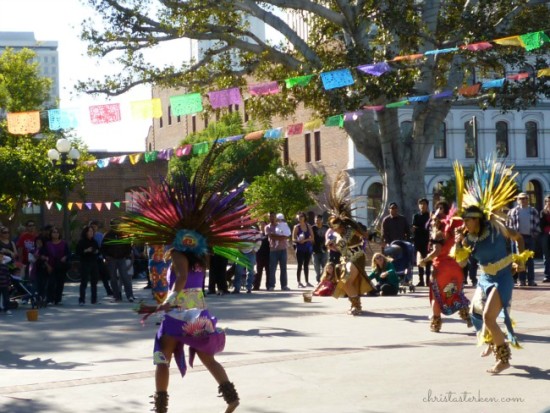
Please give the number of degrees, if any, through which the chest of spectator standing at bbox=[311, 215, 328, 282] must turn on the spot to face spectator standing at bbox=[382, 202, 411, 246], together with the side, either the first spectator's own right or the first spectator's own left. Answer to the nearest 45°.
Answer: approximately 45° to the first spectator's own left

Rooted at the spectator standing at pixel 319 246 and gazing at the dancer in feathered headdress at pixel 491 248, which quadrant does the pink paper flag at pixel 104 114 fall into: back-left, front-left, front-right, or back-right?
back-right

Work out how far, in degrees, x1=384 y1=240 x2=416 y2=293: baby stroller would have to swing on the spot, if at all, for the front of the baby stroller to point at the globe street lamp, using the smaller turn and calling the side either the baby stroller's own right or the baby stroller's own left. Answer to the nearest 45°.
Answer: approximately 90° to the baby stroller's own right

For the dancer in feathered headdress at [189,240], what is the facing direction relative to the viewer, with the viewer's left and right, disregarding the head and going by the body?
facing away from the viewer and to the left of the viewer

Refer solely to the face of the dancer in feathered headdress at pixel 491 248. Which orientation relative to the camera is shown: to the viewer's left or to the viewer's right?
to the viewer's left
